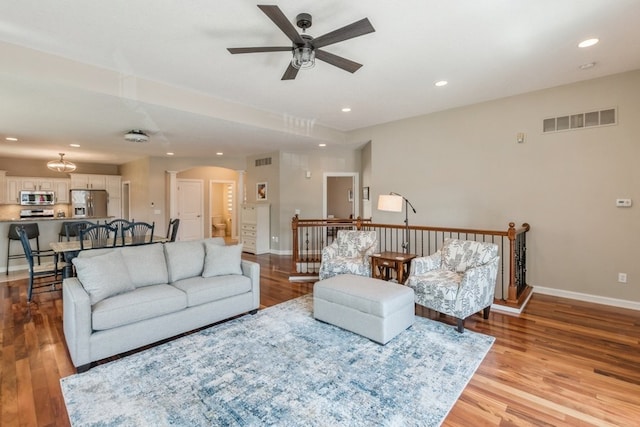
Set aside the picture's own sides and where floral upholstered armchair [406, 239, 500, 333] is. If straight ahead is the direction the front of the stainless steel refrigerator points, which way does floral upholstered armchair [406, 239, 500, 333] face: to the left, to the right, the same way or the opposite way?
to the right

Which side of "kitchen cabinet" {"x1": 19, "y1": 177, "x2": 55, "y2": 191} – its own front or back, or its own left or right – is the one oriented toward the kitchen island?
front

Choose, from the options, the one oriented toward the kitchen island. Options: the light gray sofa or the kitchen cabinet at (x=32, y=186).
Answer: the kitchen cabinet

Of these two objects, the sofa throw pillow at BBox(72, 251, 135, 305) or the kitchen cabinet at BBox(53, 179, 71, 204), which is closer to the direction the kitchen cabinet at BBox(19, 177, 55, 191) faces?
the sofa throw pillow

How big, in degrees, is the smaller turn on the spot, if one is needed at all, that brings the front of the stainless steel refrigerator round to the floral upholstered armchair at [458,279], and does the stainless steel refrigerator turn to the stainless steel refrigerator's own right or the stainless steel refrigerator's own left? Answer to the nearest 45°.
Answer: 0° — it already faces it

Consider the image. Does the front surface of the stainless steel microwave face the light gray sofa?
yes

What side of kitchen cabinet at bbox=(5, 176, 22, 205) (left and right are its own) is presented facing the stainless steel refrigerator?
left

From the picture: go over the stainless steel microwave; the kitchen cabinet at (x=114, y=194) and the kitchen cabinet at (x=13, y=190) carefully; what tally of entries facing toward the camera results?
3

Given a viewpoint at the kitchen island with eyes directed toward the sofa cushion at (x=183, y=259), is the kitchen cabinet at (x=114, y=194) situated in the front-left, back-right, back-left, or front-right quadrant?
back-left

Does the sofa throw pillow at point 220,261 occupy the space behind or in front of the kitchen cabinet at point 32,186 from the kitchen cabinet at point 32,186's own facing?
in front

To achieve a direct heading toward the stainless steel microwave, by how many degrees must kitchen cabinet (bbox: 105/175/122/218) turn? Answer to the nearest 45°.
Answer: approximately 90° to its right

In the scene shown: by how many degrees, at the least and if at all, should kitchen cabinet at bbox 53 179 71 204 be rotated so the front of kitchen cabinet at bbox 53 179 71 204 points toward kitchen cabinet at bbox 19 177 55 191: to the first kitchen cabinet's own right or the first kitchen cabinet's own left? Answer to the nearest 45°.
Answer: approximately 90° to the first kitchen cabinet's own right

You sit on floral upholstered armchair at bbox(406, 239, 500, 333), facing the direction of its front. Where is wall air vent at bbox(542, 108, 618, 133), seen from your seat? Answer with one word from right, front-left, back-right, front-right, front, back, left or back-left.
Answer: back

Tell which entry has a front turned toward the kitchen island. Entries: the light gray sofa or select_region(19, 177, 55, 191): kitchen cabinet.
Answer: the kitchen cabinet

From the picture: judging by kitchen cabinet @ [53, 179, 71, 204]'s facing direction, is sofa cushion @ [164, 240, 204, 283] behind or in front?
in front
